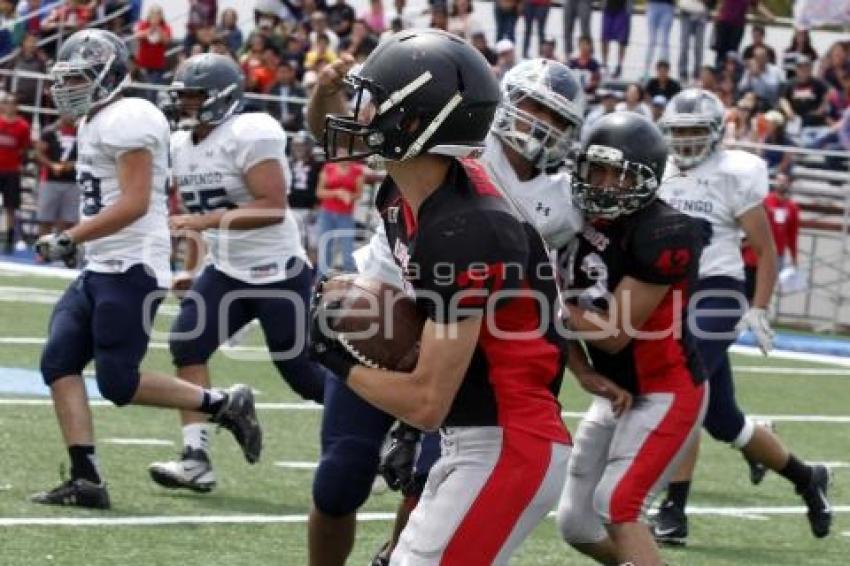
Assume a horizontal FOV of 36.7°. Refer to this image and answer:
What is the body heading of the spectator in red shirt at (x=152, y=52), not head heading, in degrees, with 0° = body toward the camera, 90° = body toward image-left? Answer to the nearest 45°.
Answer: approximately 0°

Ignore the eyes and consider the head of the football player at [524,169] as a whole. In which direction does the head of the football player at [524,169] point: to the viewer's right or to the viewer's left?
to the viewer's left

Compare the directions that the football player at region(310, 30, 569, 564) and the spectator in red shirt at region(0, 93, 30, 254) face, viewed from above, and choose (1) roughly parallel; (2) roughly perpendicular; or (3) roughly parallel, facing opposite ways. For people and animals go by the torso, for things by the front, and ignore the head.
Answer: roughly perpendicular

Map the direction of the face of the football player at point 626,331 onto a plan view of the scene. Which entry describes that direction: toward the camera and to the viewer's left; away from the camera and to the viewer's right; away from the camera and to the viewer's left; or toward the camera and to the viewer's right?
toward the camera and to the viewer's left

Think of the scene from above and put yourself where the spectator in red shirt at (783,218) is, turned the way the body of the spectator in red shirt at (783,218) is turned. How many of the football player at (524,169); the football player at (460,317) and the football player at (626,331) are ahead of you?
3

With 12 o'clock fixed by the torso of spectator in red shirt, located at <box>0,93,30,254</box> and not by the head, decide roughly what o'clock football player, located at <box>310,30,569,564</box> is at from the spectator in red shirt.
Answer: The football player is roughly at 12 o'clock from the spectator in red shirt.

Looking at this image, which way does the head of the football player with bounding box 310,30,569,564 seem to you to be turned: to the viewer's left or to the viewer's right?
to the viewer's left

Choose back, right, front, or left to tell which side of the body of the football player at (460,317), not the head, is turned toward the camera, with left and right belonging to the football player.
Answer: left
